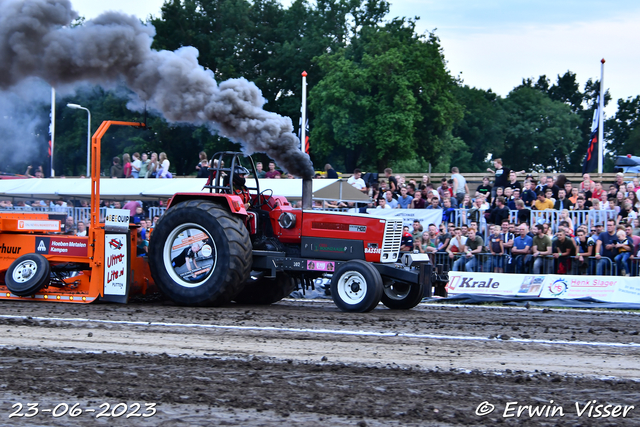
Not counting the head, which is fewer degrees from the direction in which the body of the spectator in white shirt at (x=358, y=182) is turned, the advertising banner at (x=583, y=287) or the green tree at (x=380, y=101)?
the advertising banner

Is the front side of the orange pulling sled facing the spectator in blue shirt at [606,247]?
yes

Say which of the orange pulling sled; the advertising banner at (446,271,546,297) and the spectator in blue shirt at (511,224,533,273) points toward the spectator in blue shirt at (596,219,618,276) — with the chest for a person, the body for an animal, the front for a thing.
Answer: the orange pulling sled

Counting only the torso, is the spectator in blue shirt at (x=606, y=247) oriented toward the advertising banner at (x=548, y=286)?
yes

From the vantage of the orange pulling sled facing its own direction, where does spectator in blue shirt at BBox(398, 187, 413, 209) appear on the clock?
The spectator in blue shirt is roughly at 11 o'clock from the orange pulling sled.

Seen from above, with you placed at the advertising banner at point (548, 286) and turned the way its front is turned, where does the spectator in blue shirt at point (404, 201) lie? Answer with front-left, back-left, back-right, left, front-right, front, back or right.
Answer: back-right

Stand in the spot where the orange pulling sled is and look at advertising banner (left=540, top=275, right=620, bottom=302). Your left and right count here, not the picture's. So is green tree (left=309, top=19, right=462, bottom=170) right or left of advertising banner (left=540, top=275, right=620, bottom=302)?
left

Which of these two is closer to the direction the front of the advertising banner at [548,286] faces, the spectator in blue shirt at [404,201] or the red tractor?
the red tractor
